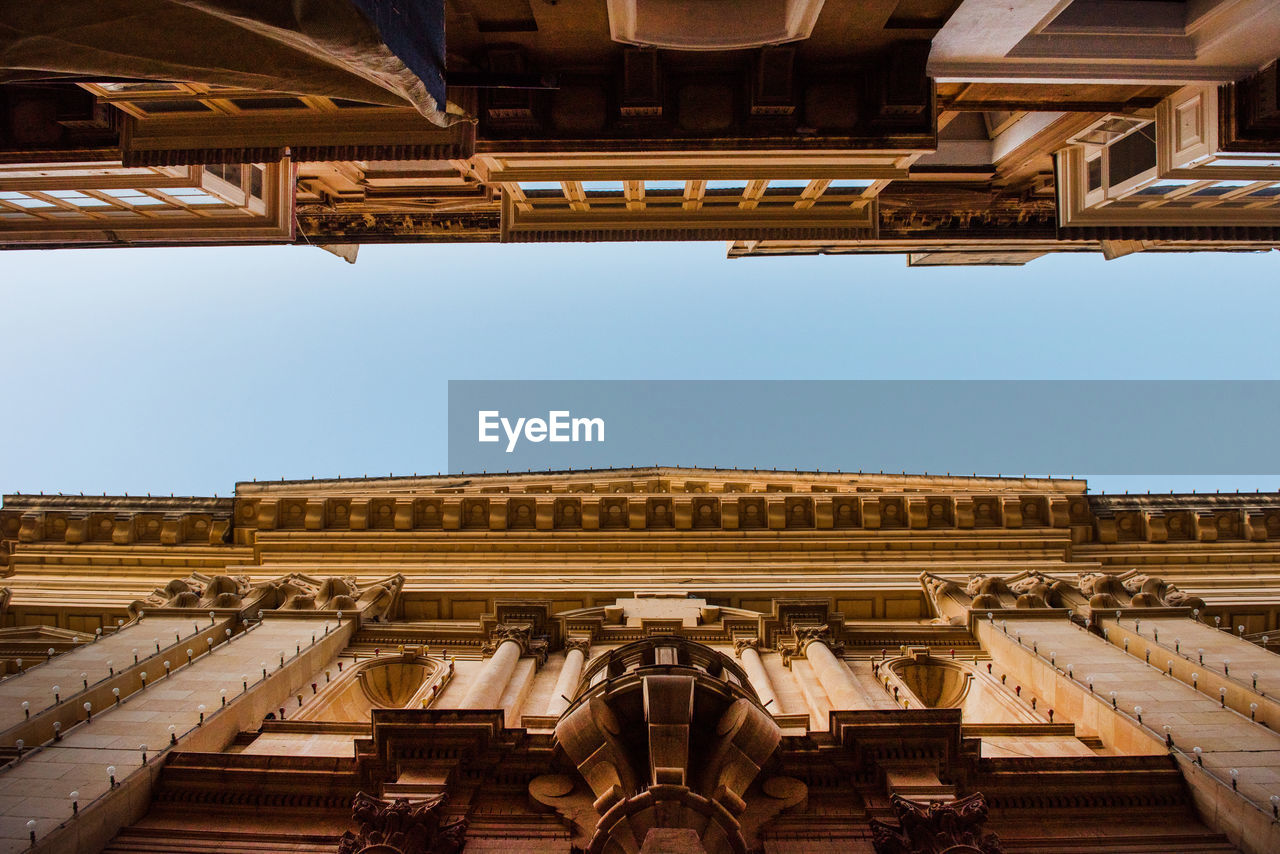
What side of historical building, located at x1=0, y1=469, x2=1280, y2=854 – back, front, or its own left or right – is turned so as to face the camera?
front
